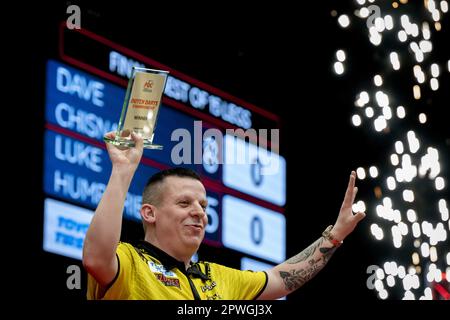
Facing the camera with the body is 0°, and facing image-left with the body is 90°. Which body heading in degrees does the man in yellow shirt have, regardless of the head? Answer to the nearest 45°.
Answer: approximately 315°

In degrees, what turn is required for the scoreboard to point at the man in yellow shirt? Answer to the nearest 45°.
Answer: approximately 45° to its right

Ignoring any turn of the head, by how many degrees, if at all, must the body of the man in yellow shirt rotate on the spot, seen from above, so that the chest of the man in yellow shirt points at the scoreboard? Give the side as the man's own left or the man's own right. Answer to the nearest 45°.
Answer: approximately 135° to the man's own left

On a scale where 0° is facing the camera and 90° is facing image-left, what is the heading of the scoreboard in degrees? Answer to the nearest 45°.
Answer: approximately 315°
